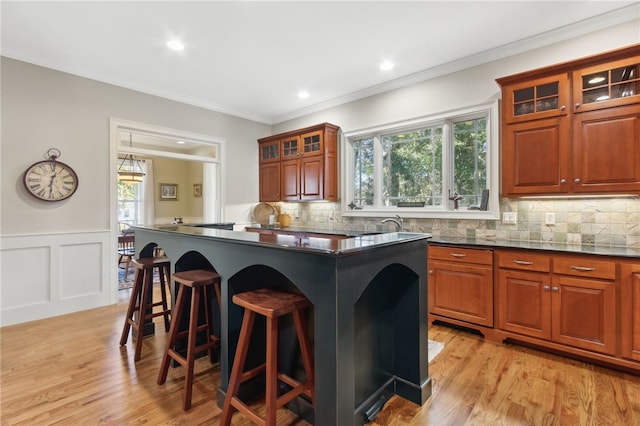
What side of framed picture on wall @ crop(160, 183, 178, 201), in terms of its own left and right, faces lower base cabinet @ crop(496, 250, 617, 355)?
front

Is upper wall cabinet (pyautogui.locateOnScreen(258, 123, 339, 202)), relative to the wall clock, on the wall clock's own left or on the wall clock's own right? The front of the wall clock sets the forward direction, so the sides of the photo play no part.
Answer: on the wall clock's own left

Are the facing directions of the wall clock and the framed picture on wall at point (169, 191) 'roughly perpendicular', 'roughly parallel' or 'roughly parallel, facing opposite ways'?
roughly parallel

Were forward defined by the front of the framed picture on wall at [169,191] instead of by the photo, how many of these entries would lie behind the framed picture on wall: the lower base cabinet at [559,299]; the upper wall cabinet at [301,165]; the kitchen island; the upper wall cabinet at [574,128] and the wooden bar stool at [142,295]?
0

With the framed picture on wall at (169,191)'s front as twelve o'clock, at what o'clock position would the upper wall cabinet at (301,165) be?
The upper wall cabinet is roughly at 11 o'clock from the framed picture on wall.

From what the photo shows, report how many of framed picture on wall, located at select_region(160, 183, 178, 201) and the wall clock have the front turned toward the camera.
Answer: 2

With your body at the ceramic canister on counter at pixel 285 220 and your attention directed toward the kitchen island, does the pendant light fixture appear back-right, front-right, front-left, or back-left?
back-right

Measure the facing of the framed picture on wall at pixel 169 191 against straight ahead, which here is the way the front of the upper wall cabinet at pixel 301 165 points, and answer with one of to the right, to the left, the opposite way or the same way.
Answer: to the left

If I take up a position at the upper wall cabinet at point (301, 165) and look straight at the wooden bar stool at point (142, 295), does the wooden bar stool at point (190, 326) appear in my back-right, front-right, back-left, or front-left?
front-left

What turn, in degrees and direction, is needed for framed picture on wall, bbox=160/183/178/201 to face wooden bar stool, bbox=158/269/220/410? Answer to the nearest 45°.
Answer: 0° — it already faces it

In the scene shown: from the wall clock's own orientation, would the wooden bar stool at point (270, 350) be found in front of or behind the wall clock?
in front

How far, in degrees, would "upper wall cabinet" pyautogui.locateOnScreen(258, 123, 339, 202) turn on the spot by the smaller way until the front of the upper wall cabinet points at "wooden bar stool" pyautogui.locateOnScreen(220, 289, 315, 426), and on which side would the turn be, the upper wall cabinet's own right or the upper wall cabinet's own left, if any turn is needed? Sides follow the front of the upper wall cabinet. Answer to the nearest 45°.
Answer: approximately 45° to the upper wall cabinet's own left

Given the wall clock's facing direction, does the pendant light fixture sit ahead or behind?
behind

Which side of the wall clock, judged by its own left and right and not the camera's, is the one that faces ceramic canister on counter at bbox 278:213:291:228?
left

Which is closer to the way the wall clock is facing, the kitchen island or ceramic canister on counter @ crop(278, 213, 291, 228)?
the kitchen island

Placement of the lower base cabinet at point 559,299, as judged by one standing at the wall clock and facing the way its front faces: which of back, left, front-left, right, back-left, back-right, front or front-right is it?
front-left

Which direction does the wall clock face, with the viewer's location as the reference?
facing the viewer
